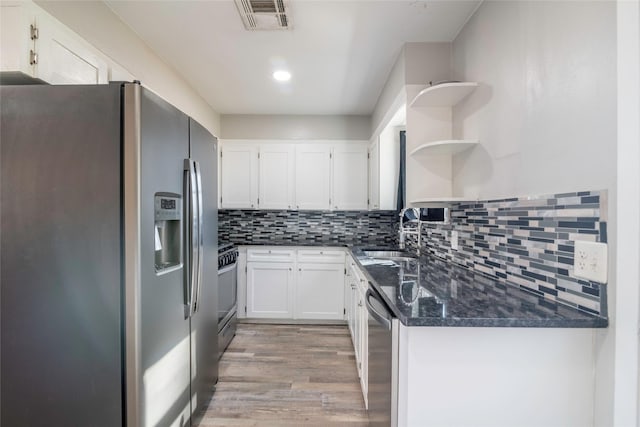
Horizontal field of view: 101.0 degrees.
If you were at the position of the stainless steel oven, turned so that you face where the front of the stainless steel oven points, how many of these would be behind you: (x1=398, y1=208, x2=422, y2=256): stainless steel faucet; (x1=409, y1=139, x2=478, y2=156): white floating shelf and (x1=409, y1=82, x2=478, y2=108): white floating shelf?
0

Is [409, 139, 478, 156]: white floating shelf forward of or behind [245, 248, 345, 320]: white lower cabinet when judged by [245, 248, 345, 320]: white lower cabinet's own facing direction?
forward

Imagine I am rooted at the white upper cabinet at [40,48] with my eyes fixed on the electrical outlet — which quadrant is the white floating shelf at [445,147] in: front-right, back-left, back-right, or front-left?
front-left

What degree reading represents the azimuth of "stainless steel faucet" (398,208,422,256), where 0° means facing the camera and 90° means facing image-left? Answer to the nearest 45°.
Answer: approximately 90°

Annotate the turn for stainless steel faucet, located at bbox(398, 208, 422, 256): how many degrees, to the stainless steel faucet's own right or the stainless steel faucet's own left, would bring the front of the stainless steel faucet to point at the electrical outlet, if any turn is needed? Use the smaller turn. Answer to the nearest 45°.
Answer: approximately 90° to the stainless steel faucet's own left

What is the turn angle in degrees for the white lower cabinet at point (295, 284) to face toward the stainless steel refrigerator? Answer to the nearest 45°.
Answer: approximately 45° to its right

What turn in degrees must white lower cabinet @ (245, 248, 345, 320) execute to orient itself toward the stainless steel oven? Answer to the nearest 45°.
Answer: approximately 45° to its right

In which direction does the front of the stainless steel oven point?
to the viewer's right

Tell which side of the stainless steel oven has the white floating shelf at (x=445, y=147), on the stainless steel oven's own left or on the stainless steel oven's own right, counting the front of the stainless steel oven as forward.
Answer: on the stainless steel oven's own right

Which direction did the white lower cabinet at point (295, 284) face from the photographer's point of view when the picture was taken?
facing the viewer

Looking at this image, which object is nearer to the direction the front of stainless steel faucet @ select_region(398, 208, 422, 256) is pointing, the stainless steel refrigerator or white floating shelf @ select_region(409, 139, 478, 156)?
the stainless steel refrigerator

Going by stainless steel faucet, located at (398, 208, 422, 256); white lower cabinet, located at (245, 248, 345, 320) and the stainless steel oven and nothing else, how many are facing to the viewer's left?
1

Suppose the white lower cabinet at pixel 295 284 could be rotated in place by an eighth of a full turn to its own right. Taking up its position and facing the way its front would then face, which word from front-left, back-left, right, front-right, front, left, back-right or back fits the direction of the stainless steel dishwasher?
front-left

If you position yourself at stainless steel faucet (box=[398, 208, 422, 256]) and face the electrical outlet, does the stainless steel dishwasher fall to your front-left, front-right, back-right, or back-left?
front-right
